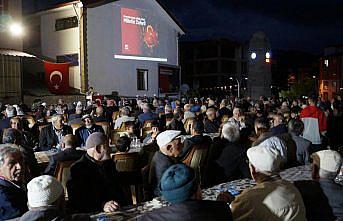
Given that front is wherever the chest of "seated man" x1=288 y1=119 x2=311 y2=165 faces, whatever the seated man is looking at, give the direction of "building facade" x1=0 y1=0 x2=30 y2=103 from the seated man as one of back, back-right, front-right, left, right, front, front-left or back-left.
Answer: front

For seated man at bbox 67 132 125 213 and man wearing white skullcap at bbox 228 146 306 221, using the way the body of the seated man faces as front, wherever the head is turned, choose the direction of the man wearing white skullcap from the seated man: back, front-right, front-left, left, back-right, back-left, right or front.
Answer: front

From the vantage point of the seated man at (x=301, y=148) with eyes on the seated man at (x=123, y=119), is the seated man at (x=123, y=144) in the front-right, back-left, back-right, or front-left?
front-left

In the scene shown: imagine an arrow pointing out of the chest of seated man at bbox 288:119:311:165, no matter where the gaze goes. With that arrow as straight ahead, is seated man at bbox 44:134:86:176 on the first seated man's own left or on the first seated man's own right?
on the first seated man's own left

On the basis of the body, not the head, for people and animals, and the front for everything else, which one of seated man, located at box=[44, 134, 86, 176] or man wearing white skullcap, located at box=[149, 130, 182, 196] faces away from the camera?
the seated man

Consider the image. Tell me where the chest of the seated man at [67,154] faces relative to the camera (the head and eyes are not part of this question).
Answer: away from the camera

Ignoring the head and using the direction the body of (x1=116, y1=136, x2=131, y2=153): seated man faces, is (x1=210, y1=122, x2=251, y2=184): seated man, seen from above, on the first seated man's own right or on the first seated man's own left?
on the first seated man's own right

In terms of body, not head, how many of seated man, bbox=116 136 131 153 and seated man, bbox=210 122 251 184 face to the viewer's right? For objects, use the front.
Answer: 0

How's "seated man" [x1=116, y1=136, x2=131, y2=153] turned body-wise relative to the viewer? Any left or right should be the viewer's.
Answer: facing away from the viewer

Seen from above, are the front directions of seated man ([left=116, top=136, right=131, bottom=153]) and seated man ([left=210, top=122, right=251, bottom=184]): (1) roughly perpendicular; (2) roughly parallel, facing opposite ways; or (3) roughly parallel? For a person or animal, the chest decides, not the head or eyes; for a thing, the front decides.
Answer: roughly parallel
